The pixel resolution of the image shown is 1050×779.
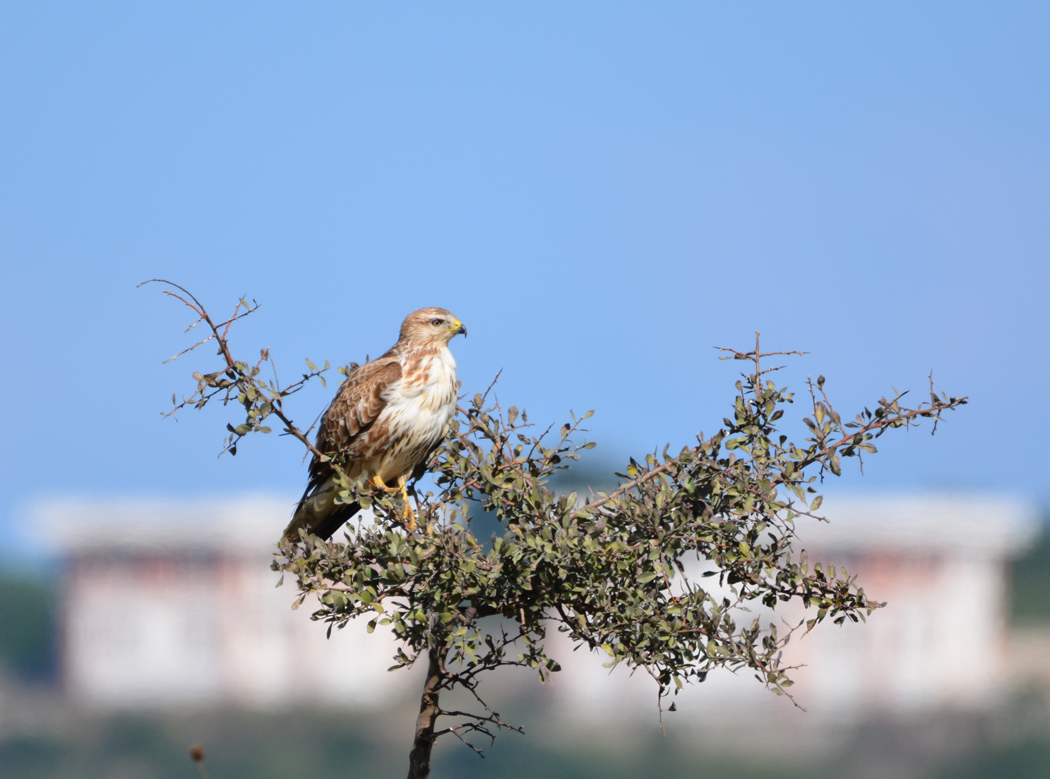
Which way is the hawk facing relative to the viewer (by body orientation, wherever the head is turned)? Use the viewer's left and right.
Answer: facing the viewer and to the right of the viewer
